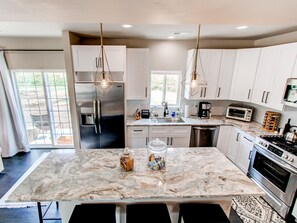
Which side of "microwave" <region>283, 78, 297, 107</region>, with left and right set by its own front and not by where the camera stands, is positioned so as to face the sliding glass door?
front

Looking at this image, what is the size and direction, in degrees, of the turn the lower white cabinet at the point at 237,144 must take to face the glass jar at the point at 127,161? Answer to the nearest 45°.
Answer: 0° — it already faces it

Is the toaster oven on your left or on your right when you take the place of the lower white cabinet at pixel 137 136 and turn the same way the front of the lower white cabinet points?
on your left

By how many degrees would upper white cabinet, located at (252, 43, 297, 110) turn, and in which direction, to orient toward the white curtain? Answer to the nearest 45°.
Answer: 0° — it already faces it

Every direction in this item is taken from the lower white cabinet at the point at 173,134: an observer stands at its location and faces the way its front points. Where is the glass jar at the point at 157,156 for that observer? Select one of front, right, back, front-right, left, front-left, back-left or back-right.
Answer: front

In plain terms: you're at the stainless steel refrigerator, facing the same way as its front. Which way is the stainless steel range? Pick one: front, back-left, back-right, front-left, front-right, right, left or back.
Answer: front-left

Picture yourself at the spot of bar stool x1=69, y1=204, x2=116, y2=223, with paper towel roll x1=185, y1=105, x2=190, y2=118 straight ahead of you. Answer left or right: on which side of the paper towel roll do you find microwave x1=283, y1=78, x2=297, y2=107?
right

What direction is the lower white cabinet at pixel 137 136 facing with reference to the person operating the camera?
facing the viewer

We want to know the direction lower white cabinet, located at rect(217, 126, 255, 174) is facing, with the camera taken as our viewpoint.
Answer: facing the viewer and to the left of the viewer

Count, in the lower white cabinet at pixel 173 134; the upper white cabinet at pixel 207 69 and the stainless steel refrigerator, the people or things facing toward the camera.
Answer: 3

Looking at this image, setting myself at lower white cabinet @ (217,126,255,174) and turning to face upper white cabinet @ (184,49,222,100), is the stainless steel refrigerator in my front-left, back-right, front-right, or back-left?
front-left

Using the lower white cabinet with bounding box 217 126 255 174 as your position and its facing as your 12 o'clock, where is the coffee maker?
The coffee maker is roughly at 2 o'clock from the lower white cabinet.

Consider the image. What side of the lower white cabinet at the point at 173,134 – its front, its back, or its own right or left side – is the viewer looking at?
front
